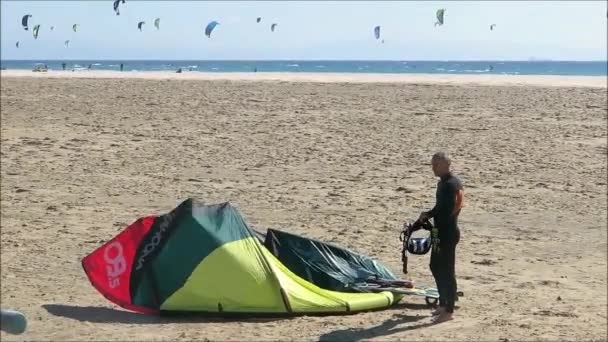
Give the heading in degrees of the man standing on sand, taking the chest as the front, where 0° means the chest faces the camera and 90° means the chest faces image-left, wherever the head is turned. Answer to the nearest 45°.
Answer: approximately 90°
